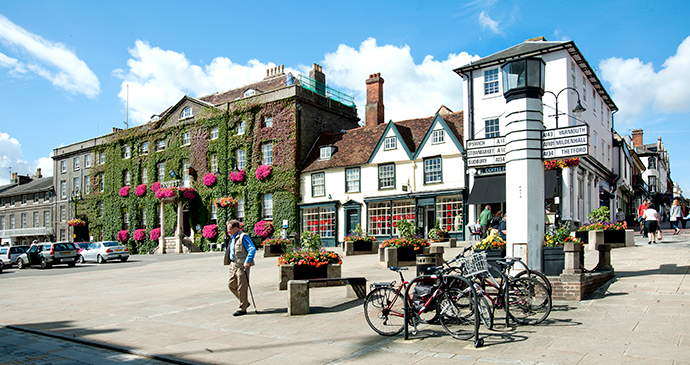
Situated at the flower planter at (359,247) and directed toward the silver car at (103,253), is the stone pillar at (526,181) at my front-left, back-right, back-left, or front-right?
back-left

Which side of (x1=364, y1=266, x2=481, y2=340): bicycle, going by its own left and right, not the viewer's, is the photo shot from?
right

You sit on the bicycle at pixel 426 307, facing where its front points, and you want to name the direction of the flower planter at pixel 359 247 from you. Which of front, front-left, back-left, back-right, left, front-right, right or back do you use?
left

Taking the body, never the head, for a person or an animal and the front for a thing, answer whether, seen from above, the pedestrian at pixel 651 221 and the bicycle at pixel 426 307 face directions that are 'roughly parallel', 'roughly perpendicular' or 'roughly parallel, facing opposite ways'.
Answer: roughly perpendicular

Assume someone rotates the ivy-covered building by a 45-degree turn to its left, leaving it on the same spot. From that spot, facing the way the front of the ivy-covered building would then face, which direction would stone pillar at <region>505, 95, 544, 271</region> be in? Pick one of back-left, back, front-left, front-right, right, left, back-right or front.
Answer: front

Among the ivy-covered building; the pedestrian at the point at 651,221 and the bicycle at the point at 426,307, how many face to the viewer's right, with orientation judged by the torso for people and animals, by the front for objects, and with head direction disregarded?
1
